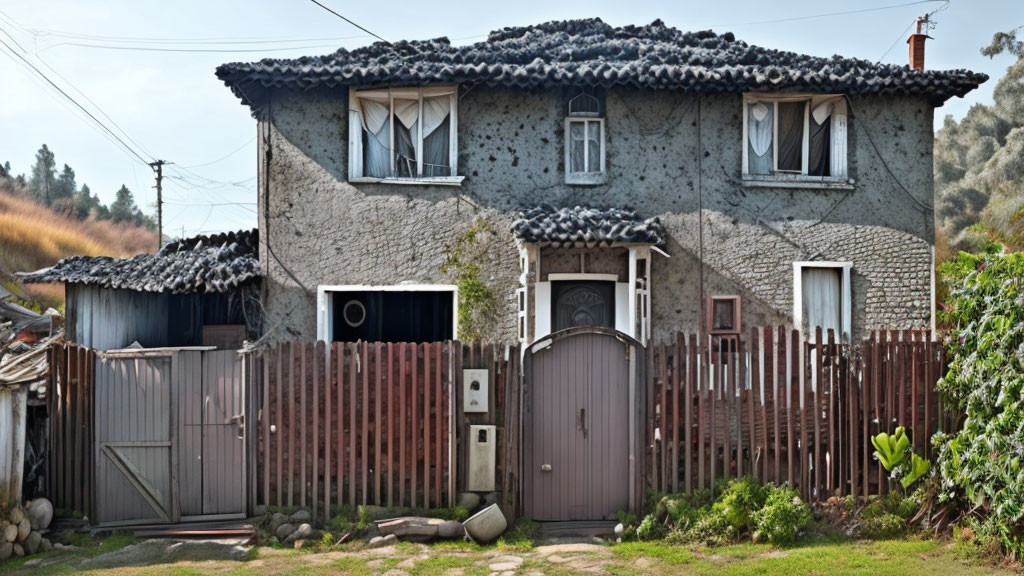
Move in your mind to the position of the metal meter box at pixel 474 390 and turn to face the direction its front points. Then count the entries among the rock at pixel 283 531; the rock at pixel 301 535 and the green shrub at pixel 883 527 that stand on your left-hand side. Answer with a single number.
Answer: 1

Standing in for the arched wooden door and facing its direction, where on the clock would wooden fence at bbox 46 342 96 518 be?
The wooden fence is roughly at 3 o'clock from the arched wooden door.

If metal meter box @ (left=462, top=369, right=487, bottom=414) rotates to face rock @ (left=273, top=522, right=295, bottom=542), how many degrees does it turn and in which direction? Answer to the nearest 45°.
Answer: approximately 90° to its right

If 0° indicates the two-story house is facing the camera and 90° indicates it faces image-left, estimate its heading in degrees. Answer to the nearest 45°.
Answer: approximately 0°

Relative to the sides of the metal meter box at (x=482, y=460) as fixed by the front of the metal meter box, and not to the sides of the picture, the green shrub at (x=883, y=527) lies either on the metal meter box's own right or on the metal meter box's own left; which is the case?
on the metal meter box's own left

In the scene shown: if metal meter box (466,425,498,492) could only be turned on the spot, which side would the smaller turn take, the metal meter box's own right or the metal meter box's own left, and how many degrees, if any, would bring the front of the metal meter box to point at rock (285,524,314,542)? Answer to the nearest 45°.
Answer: approximately 90° to the metal meter box's own right

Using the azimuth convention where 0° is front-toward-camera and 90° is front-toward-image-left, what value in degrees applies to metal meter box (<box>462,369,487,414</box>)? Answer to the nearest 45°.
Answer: approximately 0°

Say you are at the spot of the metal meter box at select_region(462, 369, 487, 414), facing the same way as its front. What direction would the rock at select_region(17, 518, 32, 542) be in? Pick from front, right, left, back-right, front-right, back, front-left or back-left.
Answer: right
